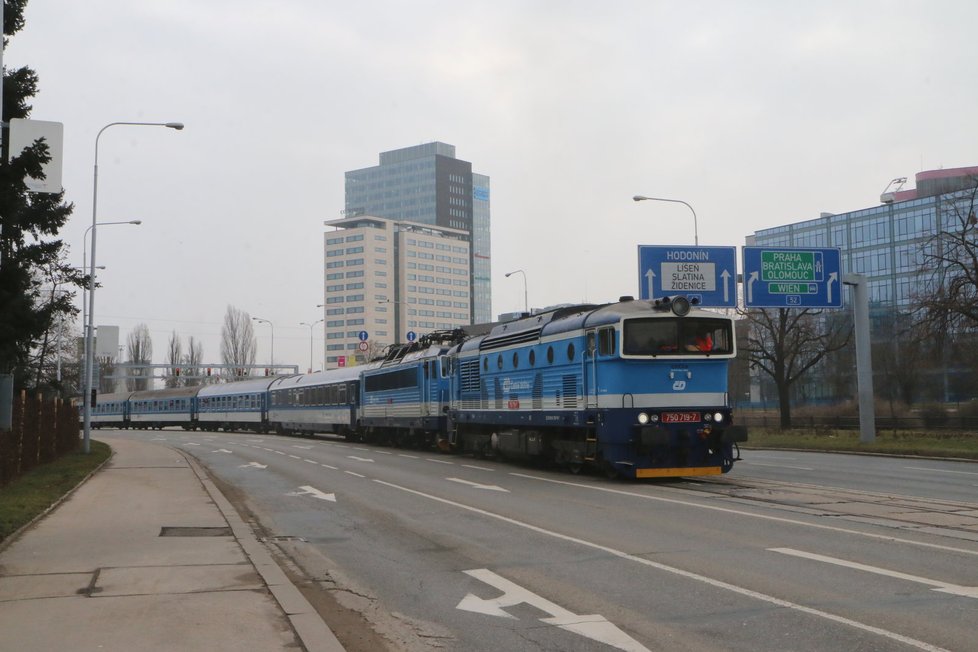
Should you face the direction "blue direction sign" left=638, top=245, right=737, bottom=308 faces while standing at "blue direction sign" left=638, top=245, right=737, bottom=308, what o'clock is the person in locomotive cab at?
The person in locomotive cab is roughly at 12 o'clock from the blue direction sign.

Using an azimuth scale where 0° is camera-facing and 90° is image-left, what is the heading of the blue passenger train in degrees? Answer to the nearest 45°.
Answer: approximately 315°

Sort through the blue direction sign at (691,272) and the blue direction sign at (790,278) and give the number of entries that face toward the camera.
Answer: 2

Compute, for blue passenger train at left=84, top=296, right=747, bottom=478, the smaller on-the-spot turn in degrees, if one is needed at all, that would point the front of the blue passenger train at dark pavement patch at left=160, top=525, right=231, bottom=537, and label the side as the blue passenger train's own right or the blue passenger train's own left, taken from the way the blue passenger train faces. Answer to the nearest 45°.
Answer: approximately 90° to the blue passenger train's own right

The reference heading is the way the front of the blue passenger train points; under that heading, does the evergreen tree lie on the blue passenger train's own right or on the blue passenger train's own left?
on the blue passenger train's own right

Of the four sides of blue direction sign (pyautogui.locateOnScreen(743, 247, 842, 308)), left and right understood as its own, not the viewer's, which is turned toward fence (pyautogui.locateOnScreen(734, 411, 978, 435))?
back

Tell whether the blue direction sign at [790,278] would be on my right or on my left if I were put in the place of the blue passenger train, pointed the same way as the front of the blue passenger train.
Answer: on my left

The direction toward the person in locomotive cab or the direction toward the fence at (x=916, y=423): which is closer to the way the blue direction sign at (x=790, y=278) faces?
the person in locomotive cab

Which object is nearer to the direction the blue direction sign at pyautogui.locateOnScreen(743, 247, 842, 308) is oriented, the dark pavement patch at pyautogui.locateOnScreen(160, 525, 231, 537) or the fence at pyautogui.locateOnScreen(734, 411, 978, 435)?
the dark pavement patch

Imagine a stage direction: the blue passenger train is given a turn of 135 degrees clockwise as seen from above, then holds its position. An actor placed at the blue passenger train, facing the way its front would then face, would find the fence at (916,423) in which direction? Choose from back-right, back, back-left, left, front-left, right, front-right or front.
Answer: back-right

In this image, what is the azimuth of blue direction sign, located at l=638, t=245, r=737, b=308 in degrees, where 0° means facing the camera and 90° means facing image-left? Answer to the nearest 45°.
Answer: approximately 0°
